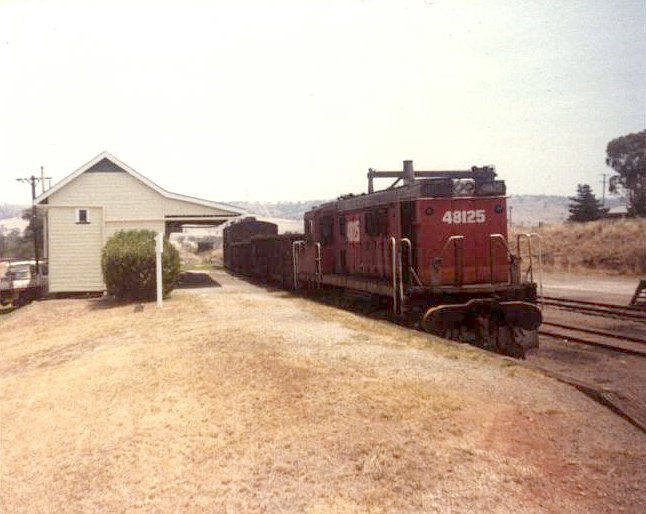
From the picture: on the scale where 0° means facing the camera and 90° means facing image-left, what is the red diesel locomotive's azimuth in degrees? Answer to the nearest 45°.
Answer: approximately 315°

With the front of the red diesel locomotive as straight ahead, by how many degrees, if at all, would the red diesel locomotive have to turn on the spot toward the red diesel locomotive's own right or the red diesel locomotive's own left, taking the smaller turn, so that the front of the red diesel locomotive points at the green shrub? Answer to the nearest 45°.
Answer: approximately 180°

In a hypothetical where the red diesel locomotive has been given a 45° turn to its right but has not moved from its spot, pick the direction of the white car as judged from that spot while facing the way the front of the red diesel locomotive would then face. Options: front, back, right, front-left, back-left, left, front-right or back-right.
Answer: back-right
